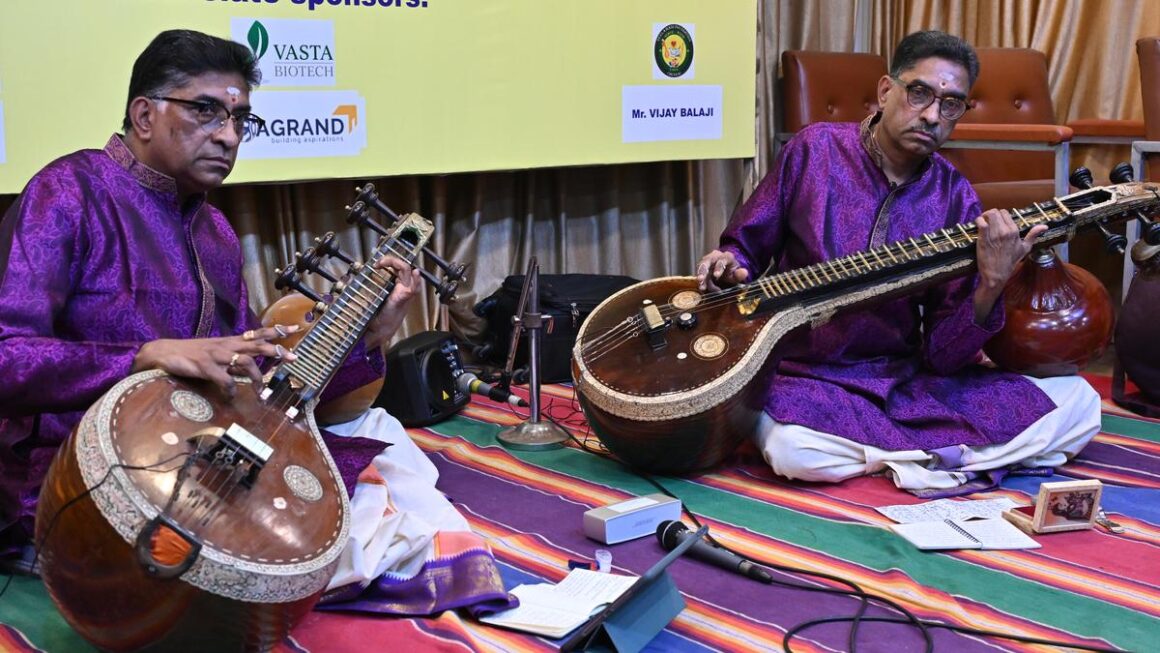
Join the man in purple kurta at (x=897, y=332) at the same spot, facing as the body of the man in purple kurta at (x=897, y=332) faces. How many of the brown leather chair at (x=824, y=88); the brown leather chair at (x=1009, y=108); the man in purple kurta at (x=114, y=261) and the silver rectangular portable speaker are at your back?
2

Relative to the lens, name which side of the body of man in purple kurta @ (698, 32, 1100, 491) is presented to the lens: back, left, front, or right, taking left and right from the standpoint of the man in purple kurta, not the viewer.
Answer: front

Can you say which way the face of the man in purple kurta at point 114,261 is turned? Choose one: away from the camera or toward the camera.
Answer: toward the camera

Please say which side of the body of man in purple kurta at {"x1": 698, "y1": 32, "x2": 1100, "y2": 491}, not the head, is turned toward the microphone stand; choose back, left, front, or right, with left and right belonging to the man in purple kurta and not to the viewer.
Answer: right

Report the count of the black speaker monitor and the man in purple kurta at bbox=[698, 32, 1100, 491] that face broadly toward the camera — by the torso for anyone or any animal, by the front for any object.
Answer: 1

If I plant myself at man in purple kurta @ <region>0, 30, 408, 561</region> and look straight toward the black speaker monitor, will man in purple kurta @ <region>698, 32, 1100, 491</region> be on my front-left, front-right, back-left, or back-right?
front-right

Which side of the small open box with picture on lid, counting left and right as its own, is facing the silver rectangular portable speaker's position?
right

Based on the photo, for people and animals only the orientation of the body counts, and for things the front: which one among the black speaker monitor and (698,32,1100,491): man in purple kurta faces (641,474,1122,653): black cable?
the man in purple kurta

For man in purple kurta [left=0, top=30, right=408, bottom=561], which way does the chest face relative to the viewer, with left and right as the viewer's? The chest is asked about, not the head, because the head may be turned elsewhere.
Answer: facing the viewer and to the right of the viewer

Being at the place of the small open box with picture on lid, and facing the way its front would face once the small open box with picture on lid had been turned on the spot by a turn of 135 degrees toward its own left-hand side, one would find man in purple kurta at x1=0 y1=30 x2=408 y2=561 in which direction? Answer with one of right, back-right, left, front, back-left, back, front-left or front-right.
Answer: back-left

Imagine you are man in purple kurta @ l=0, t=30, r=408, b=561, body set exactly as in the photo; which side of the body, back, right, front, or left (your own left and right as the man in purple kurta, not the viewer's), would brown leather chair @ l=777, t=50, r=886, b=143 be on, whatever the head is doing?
left

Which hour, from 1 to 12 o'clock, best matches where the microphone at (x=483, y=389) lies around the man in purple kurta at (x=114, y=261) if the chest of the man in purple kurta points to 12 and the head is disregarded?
The microphone is roughly at 9 o'clock from the man in purple kurta.

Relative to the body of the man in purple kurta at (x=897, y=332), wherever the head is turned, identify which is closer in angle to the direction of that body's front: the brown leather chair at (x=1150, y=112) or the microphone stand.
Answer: the microphone stand

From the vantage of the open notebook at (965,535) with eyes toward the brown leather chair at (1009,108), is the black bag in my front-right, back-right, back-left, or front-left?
front-left

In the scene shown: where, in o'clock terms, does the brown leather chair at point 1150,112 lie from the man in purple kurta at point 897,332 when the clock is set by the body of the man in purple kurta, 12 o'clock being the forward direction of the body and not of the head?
The brown leather chair is roughly at 7 o'clock from the man in purple kurta.

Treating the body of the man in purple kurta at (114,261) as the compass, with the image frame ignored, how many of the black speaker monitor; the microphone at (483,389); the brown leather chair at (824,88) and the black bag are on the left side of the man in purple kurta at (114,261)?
4
